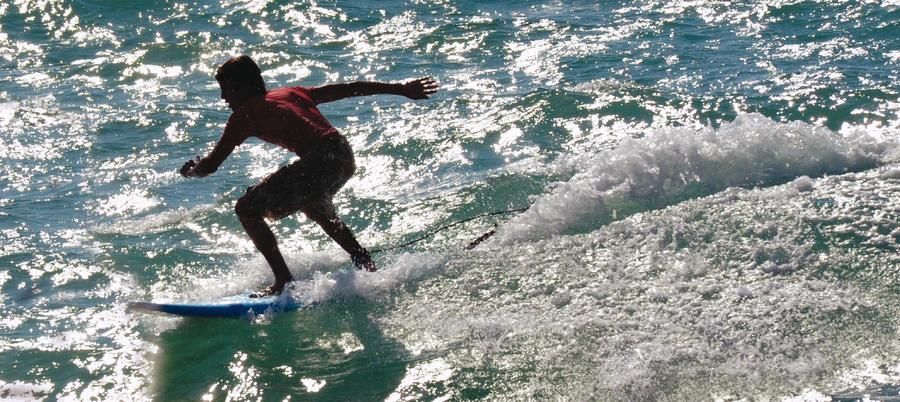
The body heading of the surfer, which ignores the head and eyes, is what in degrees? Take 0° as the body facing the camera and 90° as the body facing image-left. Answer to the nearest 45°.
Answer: approximately 90°

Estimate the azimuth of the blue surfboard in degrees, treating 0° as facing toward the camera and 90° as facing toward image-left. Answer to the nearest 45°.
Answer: approximately 90°
